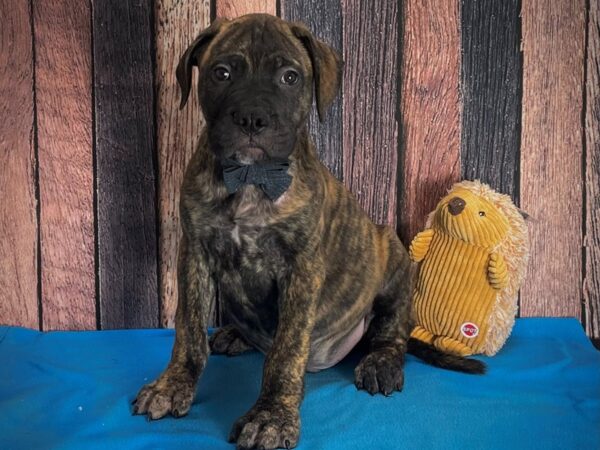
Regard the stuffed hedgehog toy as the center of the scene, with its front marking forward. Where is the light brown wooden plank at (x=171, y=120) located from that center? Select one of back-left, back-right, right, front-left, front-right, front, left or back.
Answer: front-right

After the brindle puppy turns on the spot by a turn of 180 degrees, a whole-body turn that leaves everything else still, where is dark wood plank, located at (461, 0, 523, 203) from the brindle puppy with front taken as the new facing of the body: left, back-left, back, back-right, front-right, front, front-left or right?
front

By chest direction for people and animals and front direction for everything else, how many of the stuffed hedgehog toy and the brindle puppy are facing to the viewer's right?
0

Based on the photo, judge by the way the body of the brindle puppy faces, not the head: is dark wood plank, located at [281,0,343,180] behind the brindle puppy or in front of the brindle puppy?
behind

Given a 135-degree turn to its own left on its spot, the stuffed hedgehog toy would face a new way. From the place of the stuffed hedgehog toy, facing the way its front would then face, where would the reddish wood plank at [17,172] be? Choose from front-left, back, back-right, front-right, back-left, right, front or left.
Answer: back

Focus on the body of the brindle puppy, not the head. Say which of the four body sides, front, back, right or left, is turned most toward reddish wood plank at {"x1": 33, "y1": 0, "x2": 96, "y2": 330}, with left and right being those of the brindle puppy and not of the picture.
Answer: right

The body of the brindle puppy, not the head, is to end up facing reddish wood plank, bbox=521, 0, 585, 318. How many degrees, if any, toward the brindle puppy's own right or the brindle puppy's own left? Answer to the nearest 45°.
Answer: approximately 180°

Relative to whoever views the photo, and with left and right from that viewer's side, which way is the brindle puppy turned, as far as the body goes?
facing the viewer and to the left of the viewer
